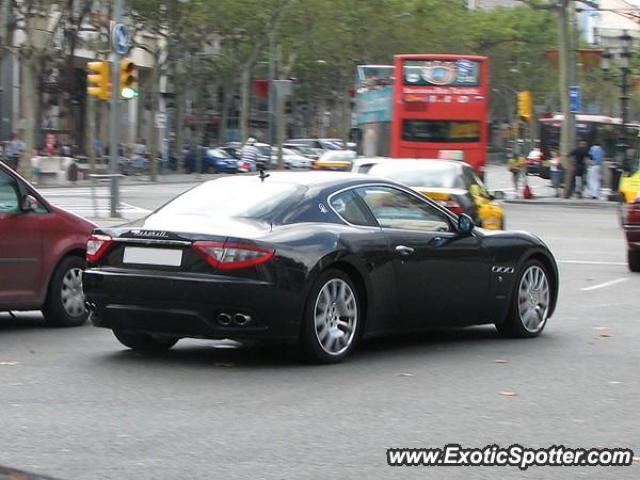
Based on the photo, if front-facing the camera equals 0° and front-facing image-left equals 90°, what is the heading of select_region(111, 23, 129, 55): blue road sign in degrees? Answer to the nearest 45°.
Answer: approximately 315°

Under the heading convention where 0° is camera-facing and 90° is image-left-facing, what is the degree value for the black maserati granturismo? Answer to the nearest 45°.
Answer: approximately 225°

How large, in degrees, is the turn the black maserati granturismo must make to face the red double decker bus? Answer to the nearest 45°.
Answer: approximately 45° to its left

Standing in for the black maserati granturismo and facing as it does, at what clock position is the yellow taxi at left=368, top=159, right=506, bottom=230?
The yellow taxi is roughly at 11 o'clock from the black maserati granturismo.

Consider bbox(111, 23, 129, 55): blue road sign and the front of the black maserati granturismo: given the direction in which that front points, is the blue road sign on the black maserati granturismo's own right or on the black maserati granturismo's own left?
on the black maserati granturismo's own left
